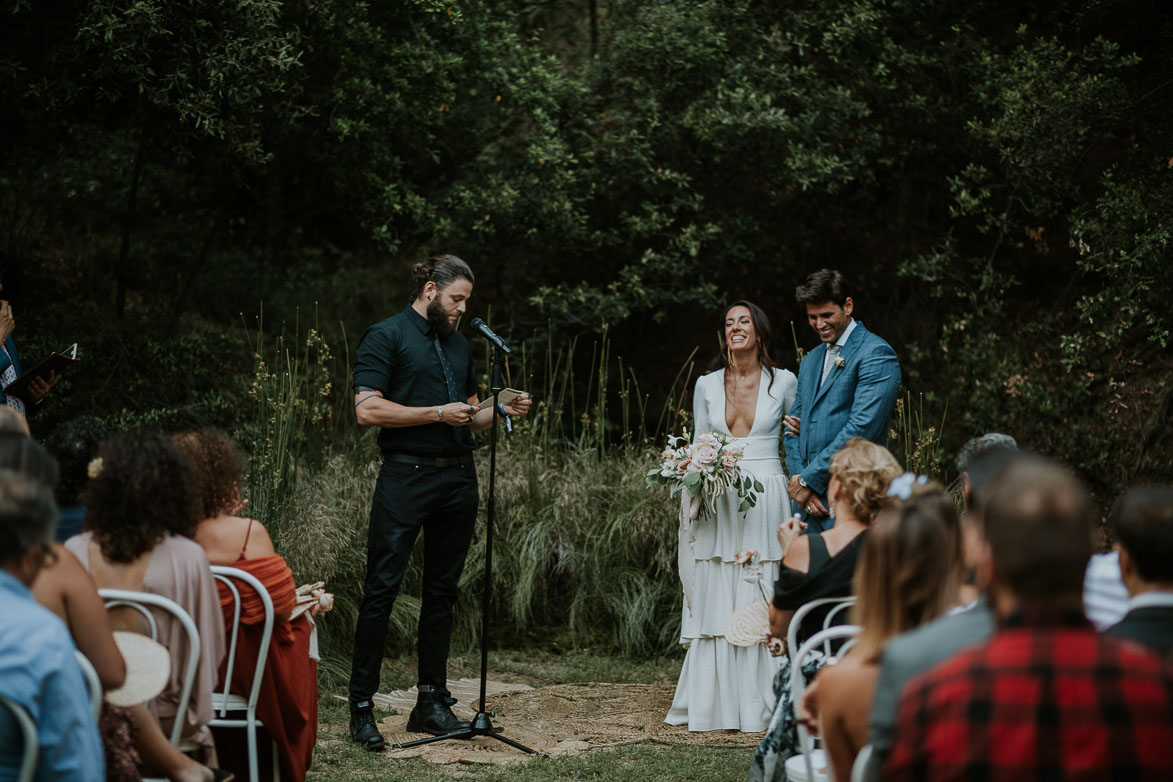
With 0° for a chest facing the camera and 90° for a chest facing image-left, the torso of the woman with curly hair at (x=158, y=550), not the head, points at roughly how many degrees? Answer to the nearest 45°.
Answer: approximately 225°

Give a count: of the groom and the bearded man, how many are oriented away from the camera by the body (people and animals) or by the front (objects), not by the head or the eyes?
0

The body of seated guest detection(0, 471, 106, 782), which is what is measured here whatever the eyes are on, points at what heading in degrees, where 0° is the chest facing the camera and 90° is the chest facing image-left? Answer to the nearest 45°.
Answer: approximately 225°

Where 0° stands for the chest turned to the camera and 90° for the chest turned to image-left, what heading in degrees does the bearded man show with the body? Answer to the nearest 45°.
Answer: approximately 315°

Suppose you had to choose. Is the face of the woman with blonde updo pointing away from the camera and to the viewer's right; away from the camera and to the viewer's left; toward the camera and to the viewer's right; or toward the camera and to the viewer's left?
away from the camera and to the viewer's left

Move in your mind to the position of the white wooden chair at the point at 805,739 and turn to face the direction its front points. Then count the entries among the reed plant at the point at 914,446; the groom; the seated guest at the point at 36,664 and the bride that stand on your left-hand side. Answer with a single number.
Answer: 1

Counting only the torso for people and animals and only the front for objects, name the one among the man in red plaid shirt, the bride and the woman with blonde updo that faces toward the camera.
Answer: the bride

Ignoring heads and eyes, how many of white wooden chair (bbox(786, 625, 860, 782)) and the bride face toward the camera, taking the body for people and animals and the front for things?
1

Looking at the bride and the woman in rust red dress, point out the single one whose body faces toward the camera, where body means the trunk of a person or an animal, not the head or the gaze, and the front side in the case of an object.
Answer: the bride

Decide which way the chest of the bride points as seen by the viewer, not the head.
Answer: toward the camera

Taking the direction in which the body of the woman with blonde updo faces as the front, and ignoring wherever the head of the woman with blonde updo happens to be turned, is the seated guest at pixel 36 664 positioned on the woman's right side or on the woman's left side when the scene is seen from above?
on the woman's left side

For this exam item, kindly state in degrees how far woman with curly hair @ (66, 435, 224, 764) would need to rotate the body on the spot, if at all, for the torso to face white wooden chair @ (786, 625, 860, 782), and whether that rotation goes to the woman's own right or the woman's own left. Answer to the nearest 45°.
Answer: approximately 45° to the woman's own right

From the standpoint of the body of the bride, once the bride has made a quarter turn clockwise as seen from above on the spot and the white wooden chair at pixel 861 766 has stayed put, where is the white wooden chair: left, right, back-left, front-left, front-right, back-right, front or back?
left

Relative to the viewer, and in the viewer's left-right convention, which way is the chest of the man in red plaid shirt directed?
facing away from the viewer

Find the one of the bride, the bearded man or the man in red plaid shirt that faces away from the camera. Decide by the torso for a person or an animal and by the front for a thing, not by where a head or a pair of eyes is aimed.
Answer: the man in red plaid shirt

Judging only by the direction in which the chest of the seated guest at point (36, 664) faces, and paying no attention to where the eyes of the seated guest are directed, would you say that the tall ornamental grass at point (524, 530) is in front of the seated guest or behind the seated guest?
in front

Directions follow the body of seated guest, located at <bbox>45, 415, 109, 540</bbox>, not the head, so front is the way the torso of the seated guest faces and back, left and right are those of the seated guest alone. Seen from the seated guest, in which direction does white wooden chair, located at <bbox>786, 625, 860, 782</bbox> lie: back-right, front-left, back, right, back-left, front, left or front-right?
right

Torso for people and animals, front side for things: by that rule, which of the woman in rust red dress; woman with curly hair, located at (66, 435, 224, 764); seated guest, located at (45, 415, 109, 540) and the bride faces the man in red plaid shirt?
the bride

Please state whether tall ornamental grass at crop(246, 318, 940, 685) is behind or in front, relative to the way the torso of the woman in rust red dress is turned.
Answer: in front

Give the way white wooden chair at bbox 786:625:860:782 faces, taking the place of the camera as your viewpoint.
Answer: facing away from the viewer and to the left of the viewer
